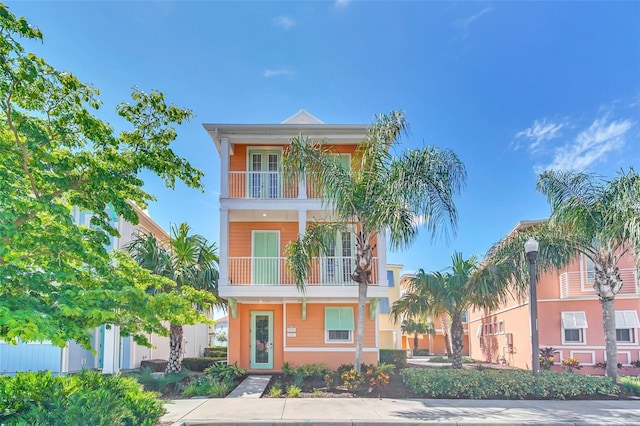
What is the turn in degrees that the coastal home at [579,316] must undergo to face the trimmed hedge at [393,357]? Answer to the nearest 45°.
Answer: approximately 45° to its right

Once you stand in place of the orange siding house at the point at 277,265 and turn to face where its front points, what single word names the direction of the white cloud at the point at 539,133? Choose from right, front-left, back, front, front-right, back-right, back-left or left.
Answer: left

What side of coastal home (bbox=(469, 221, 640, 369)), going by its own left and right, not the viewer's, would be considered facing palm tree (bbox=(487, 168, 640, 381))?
front

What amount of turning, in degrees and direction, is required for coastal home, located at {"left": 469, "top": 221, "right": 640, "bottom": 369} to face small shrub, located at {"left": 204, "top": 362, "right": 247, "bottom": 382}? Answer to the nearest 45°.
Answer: approximately 45° to its right

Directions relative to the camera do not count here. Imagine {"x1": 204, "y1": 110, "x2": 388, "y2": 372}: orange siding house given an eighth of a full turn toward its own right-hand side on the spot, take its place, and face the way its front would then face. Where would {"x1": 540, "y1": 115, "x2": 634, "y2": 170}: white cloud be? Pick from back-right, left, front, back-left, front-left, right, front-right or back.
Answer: back-left

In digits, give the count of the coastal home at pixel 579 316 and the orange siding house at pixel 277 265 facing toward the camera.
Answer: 2

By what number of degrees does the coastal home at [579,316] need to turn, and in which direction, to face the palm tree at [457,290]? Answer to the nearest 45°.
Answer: approximately 45° to its right

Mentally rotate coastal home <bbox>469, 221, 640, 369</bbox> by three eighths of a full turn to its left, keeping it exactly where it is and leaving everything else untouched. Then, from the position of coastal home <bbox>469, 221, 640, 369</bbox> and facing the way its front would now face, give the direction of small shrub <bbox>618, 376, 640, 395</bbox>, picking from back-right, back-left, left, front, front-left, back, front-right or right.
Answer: back-right

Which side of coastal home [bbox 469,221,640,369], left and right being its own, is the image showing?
front

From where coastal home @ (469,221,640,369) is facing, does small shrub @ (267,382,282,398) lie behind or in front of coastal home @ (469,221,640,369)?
in front

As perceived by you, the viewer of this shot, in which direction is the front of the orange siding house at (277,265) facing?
facing the viewer

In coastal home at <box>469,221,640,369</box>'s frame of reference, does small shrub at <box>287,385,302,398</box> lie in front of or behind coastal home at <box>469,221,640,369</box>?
in front

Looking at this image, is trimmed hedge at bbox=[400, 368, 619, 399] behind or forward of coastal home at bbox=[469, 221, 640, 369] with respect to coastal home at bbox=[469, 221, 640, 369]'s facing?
forward

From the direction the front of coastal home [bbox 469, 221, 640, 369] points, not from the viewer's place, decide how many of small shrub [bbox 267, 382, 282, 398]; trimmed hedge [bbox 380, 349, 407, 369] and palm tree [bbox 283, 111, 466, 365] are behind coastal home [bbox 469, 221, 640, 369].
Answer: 0
